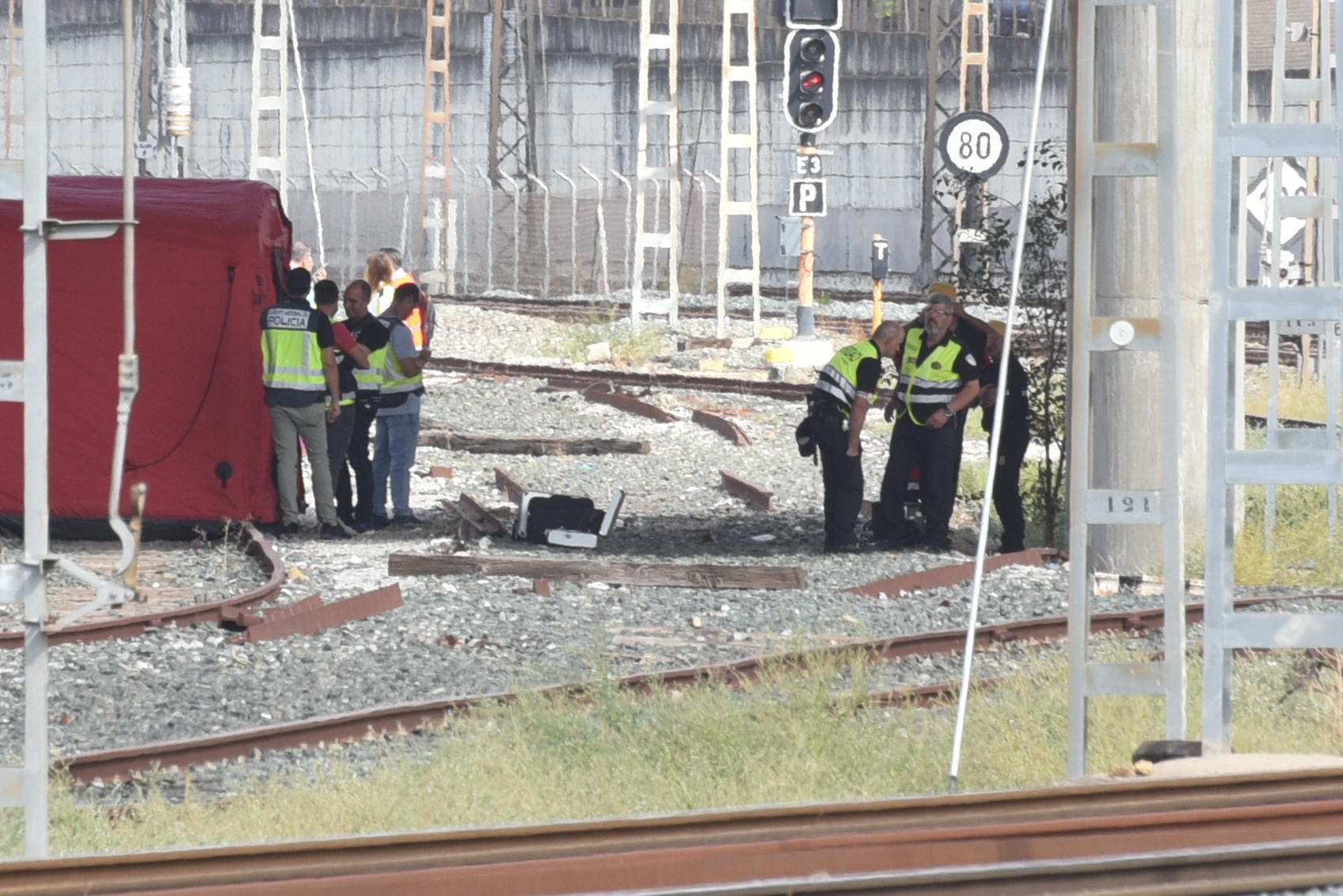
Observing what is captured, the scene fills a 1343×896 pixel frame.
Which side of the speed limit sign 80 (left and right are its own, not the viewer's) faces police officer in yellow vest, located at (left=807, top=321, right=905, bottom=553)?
front

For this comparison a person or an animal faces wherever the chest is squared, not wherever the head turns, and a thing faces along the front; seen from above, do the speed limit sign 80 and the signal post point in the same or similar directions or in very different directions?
same or similar directions

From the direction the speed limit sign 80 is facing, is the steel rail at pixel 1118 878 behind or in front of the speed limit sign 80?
in front

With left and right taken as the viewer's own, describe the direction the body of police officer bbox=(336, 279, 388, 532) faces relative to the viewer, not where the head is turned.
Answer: facing to the left of the viewer

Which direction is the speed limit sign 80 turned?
toward the camera

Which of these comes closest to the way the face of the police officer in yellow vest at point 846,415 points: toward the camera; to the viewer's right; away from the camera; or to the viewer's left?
to the viewer's right

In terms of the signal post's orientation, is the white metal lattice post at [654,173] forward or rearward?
rearward

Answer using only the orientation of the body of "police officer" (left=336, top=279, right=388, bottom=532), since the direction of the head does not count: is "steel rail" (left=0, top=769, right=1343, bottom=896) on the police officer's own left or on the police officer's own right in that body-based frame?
on the police officer's own left

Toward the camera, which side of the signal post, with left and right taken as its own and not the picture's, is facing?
front
